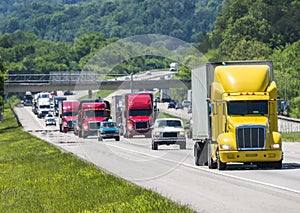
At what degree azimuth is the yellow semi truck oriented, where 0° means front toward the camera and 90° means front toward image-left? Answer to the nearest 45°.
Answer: approximately 0°
